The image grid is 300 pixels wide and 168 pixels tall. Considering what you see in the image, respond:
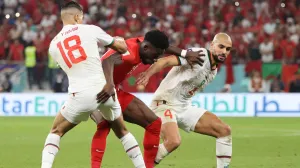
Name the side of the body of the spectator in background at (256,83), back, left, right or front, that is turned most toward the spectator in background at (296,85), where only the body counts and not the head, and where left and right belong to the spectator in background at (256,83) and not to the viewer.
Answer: left

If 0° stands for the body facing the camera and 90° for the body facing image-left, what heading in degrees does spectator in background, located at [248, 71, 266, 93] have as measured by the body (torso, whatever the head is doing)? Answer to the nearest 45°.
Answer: approximately 0°

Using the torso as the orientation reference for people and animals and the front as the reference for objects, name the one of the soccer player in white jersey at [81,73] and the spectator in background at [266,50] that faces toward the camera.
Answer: the spectator in background

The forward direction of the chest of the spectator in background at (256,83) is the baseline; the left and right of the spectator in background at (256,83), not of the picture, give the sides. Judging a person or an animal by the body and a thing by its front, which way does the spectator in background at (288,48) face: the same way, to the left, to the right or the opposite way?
the same way

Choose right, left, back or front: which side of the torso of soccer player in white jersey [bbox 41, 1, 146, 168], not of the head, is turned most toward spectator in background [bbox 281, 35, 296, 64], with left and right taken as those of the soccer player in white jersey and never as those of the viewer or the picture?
front

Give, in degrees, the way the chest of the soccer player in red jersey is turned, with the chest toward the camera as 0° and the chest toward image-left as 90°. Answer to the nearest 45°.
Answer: approximately 315°

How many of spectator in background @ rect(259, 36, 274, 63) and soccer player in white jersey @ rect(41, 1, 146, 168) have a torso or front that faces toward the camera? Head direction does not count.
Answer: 1

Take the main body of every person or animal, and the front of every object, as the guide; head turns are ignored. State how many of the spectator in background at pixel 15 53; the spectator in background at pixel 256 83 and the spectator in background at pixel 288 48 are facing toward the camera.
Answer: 3

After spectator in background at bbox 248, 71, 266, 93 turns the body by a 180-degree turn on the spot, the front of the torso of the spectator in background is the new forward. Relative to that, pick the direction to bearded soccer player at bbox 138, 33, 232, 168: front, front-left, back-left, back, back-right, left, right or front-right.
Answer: back

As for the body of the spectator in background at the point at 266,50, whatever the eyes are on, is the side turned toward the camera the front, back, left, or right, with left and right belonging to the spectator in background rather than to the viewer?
front

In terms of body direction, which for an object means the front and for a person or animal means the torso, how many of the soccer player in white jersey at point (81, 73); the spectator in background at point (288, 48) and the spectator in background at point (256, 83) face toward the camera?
2

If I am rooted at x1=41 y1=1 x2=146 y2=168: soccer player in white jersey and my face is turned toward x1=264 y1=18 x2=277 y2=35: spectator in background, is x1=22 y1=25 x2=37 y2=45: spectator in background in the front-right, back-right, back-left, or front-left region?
front-left

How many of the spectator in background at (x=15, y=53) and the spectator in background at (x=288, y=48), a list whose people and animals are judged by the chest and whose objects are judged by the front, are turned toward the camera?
2

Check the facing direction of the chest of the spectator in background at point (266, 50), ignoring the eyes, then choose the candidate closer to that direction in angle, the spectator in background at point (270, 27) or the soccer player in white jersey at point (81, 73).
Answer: the soccer player in white jersey
